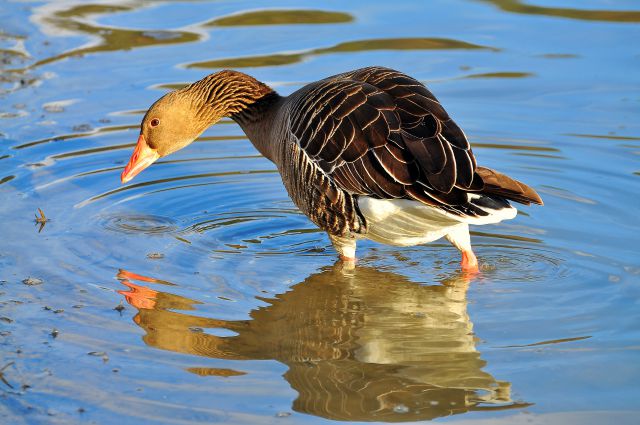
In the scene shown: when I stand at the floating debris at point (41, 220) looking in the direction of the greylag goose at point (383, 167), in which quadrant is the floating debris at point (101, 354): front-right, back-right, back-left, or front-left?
front-right

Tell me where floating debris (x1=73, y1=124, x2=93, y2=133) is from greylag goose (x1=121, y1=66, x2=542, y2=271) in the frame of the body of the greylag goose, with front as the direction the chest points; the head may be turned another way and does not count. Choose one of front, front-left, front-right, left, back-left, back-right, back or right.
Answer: front-right

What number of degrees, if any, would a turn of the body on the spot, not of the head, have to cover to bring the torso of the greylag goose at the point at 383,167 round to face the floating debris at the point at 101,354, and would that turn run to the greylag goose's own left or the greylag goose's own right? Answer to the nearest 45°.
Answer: approximately 45° to the greylag goose's own left

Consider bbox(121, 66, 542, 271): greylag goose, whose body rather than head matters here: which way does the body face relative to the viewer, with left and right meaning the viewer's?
facing to the left of the viewer

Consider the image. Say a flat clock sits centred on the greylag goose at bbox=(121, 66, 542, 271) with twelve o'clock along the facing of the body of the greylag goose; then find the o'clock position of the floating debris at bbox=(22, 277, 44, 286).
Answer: The floating debris is roughly at 12 o'clock from the greylag goose.

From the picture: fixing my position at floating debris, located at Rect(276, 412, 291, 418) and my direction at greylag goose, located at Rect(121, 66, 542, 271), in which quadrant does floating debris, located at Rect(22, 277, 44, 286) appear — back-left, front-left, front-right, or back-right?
front-left

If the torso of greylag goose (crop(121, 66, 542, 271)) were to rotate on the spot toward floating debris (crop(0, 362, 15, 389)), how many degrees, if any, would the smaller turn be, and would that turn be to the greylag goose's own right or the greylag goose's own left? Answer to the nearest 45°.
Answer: approximately 45° to the greylag goose's own left

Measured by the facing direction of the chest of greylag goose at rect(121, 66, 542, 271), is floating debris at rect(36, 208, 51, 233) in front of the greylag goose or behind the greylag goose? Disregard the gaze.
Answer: in front
